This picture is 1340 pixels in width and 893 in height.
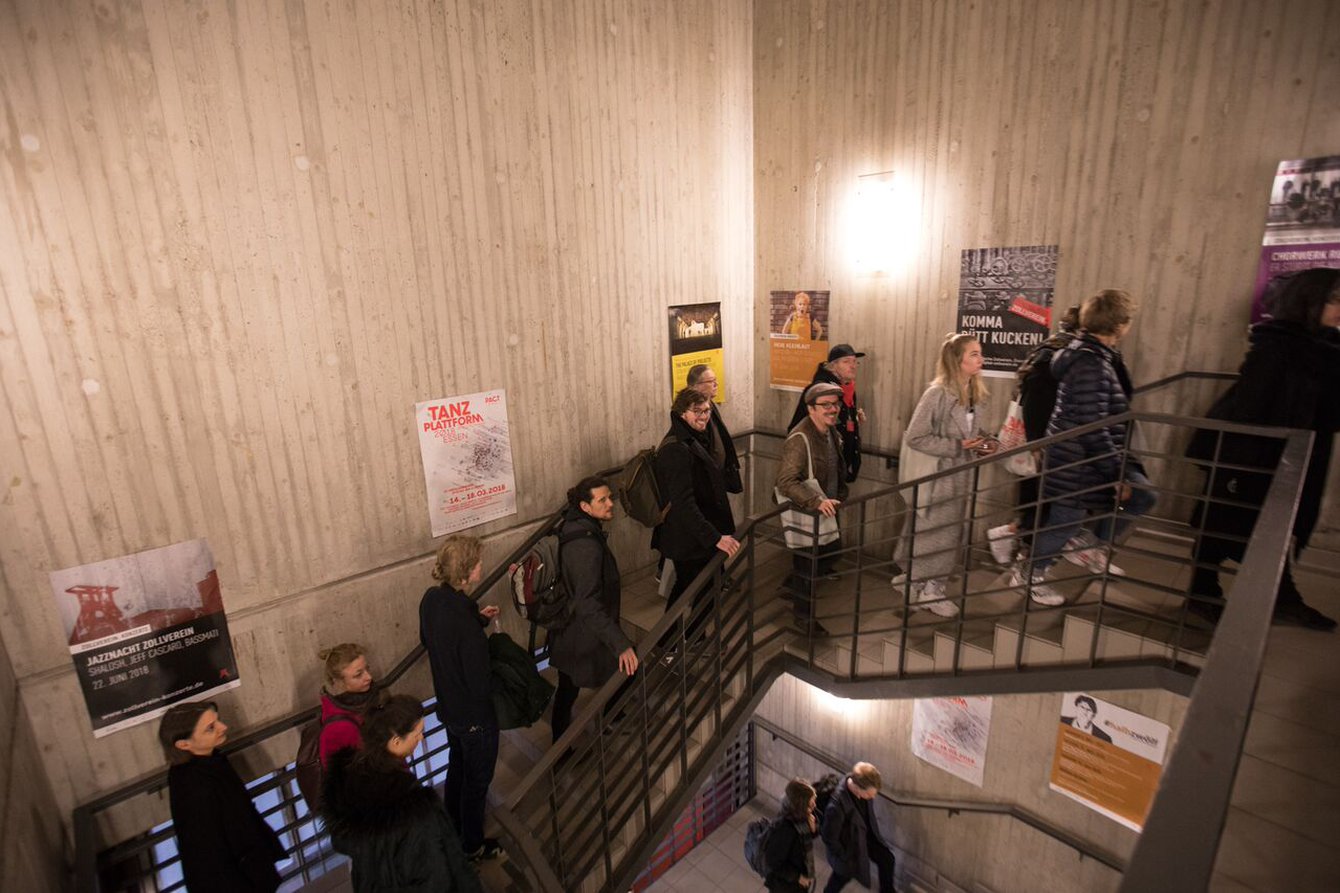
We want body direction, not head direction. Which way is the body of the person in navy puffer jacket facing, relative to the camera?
to the viewer's right

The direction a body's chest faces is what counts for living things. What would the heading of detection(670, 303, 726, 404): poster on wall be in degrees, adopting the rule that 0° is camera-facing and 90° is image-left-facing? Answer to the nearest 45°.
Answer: approximately 315°

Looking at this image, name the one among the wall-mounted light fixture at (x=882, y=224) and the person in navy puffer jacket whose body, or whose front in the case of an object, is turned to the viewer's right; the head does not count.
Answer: the person in navy puffer jacket

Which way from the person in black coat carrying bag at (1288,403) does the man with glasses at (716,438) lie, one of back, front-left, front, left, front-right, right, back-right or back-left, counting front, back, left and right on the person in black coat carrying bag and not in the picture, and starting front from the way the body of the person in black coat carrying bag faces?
back
